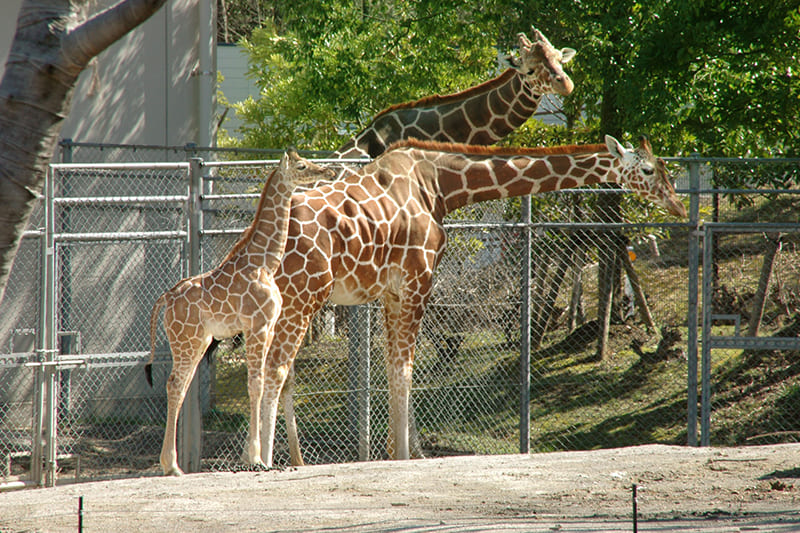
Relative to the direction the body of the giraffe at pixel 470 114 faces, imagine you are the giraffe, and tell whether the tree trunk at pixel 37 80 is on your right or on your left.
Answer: on your right

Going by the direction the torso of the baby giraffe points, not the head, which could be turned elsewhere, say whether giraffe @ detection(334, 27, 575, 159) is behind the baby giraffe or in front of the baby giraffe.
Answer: in front

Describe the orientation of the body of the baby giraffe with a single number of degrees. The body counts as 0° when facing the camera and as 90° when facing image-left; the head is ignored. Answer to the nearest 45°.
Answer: approximately 270°

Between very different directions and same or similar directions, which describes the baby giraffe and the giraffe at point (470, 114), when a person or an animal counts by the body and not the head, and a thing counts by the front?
same or similar directions

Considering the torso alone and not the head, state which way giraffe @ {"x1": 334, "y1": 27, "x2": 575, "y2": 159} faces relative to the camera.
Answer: to the viewer's right

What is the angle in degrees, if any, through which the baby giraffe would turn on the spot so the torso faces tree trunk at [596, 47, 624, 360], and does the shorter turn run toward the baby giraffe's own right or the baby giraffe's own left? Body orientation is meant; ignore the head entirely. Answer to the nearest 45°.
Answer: approximately 45° to the baby giraffe's own left

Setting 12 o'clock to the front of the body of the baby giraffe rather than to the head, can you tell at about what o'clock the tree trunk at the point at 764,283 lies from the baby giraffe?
The tree trunk is roughly at 11 o'clock from the baby giraffe.
